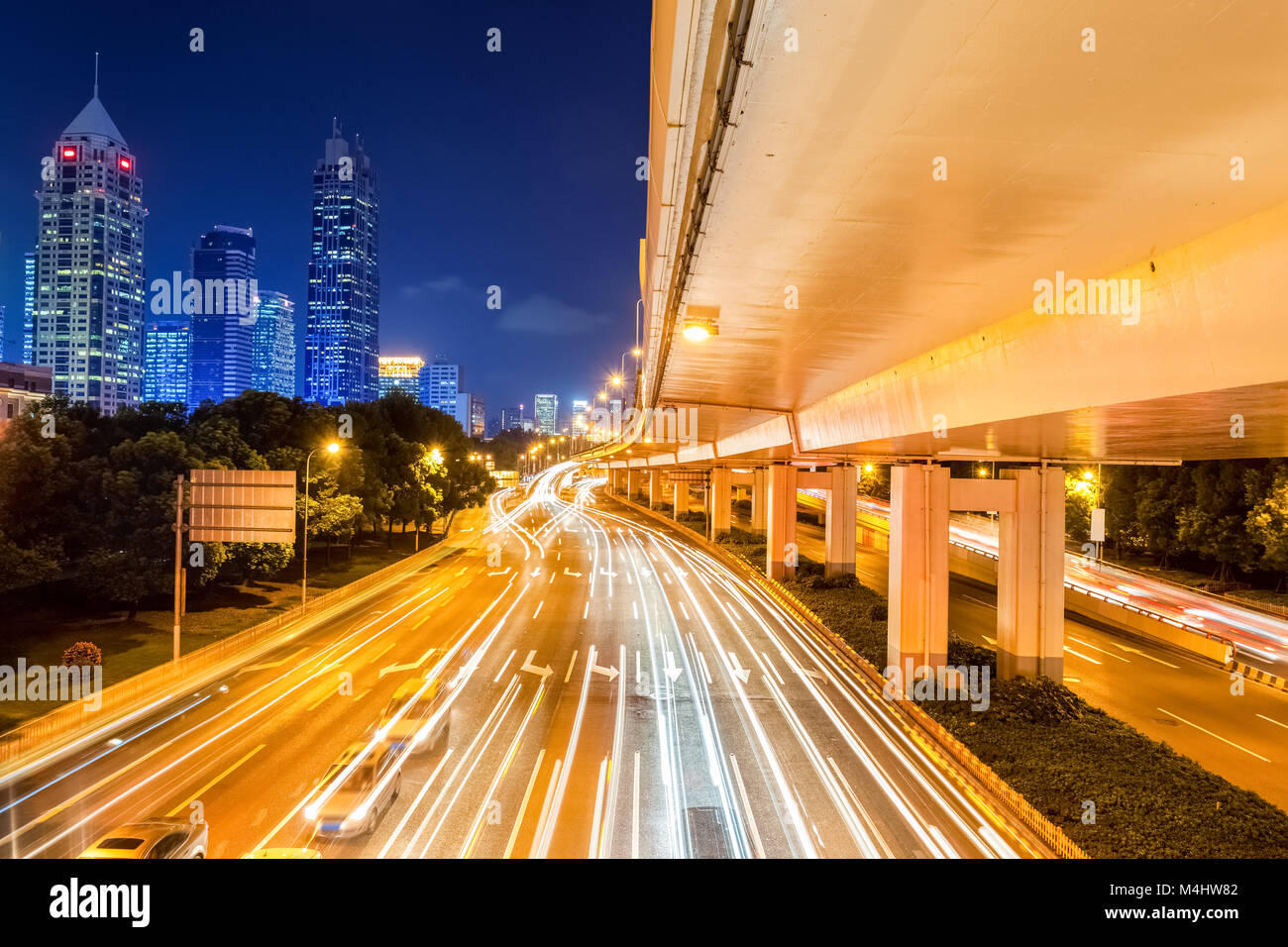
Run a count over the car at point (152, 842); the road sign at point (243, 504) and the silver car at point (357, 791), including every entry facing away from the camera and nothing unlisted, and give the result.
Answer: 1

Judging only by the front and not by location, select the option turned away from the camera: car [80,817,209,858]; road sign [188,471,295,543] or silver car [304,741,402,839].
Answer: the road sign

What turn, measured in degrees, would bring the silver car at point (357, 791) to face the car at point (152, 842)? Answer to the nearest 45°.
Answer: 0° — it already faces it

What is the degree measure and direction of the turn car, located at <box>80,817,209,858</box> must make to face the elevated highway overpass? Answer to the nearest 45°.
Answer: approximately 90° to its left

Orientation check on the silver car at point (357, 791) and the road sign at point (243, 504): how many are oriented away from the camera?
1

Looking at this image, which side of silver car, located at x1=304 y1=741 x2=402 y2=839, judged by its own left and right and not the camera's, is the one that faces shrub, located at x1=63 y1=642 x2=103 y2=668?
right

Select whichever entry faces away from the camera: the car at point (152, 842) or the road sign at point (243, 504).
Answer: the road sign

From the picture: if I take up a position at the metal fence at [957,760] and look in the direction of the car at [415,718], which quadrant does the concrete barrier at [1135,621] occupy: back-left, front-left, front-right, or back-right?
back-right

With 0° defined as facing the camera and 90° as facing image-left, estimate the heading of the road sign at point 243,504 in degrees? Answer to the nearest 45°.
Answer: approximately 180°
